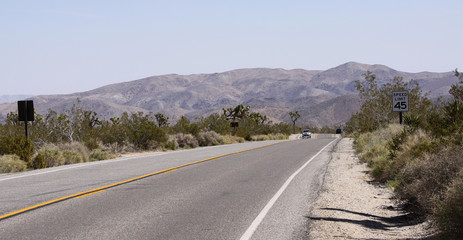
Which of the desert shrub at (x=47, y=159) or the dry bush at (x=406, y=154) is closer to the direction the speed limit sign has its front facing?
the dry bush

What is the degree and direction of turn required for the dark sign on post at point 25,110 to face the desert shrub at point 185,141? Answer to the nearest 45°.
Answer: approximately 45° to its right

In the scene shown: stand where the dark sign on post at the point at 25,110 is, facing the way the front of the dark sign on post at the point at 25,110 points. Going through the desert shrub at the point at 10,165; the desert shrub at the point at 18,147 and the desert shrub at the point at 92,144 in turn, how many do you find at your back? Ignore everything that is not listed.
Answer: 2

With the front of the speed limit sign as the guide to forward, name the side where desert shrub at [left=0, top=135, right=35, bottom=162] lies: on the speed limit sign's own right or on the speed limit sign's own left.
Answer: on the speed limit sign's own right

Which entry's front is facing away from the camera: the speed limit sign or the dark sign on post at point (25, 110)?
the dark sign on post

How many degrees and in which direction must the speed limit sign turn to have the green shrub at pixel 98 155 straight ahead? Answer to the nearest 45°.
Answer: approximately 90° to its right

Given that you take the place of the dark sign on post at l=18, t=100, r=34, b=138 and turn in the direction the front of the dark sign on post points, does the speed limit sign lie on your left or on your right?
on your right

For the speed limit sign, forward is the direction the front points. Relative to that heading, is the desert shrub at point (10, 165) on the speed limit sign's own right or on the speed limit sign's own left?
on the speed limit sign's own right

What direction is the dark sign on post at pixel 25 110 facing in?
away from the camera

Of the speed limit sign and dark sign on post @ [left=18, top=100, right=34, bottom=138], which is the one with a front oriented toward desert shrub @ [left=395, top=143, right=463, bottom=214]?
the speed limit sign

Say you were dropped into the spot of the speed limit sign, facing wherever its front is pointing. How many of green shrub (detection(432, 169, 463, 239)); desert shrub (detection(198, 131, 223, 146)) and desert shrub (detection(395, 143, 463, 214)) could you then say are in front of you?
2

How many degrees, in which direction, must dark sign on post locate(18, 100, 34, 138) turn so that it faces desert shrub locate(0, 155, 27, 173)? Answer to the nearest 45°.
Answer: approximately 180°

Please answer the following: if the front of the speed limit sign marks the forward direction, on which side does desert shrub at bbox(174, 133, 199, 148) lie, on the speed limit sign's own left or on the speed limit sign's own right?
on the speed limit sign's own right

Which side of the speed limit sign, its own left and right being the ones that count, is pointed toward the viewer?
front

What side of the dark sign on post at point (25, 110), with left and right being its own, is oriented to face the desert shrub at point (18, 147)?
back
